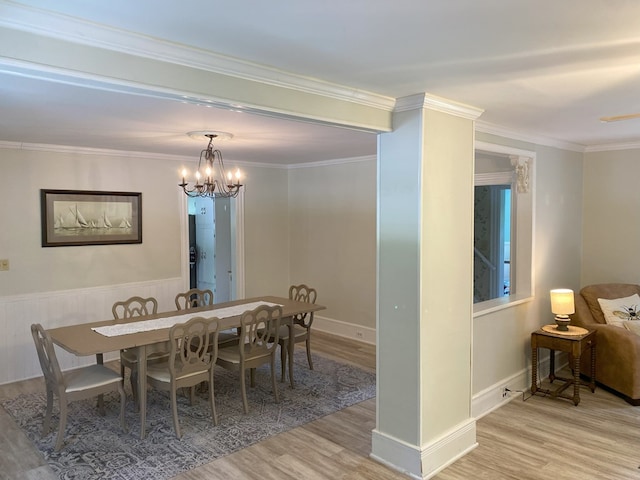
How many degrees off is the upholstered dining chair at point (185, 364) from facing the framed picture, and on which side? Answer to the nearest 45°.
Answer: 0° — it already faces it

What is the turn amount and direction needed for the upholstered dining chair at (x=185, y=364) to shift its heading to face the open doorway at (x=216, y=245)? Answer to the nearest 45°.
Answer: approximately 45° to its right

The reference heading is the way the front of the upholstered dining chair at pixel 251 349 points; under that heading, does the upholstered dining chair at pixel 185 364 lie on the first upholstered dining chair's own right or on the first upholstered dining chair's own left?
on the first upholstered dining chair's own left

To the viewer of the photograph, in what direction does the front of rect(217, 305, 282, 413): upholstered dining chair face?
facing away from the viewer and to the left of the viewer

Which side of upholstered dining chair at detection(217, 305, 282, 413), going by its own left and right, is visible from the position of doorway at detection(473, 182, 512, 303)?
right

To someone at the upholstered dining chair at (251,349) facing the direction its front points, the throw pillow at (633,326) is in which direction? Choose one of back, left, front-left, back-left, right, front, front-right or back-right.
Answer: back-right

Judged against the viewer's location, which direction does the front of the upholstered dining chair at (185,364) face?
facing away from the viewer and to the left of the viewer

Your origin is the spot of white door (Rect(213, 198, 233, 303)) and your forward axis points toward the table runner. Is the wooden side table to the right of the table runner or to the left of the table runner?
left
